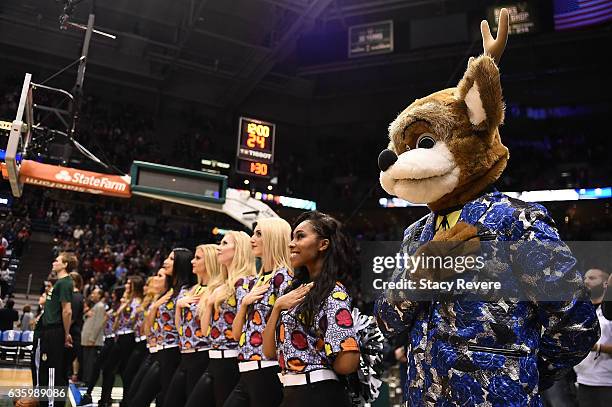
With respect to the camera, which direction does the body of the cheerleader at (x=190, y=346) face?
to the viewer's left

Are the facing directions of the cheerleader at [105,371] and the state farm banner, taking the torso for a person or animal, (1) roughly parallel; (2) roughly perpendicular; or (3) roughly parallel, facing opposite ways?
roughly perpendicular

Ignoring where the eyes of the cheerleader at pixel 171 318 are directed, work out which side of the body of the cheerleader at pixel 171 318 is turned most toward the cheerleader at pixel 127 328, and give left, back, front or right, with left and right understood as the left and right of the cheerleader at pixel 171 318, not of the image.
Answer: right

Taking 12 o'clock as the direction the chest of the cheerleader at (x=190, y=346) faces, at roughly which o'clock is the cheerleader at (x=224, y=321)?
the cheerleader at (x=224, y=321) is roughly at 8 o'clock from the cheerleader at (x=190, y=346).

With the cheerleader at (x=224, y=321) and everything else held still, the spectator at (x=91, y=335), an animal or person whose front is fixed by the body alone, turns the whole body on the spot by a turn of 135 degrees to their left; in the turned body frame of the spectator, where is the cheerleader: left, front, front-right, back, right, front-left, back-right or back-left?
front-right

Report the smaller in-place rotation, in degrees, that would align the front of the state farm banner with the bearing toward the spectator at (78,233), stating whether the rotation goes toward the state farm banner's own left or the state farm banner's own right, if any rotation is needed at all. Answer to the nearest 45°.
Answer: approximately 180°

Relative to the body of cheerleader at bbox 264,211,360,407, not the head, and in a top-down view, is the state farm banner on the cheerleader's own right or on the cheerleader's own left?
on the cheerleader's own right

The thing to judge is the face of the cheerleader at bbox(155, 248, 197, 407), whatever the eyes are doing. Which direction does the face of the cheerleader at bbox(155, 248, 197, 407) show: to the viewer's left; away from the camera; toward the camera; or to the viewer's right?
to the viewer's left

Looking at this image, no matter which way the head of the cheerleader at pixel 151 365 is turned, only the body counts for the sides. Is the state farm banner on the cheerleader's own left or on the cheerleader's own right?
on the cheerleader's own right

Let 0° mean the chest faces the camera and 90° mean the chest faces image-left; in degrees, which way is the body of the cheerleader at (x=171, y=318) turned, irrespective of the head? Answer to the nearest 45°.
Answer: approximately 90°

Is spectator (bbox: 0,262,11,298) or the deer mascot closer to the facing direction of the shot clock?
the deer mascot

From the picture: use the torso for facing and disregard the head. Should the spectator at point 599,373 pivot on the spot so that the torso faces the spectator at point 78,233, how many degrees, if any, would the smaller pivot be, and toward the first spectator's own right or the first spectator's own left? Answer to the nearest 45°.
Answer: approximately 90° to the first spectator's own right

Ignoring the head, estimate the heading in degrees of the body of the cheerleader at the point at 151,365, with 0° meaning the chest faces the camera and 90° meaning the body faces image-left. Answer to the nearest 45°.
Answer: approximately 90°
